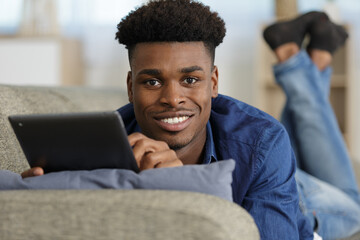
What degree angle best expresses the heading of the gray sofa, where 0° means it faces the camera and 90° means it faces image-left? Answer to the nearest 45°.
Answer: approximately 270°
